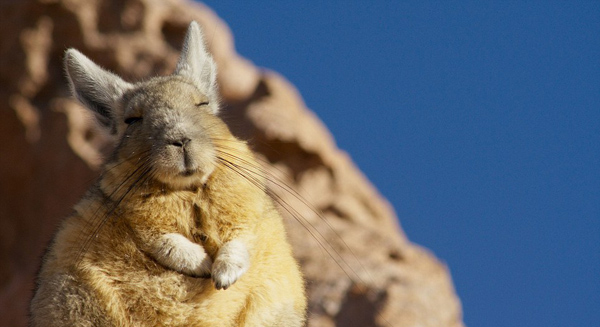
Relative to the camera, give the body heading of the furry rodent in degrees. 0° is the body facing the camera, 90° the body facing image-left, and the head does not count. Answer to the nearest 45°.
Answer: approximately 0°

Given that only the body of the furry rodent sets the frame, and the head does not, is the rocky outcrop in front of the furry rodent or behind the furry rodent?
behind
